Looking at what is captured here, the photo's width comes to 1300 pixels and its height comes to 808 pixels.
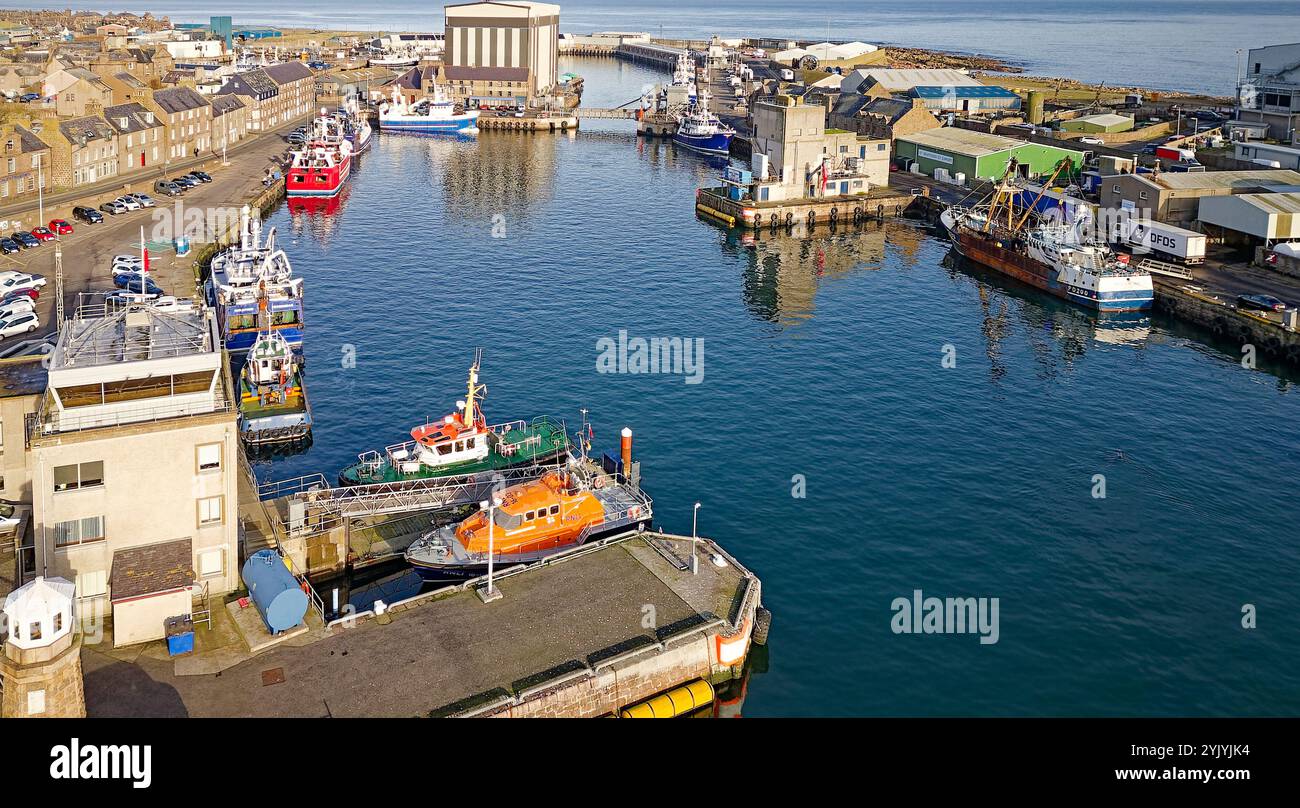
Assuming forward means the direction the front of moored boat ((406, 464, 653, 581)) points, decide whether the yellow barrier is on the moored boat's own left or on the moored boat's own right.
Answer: on the moored boat's own left

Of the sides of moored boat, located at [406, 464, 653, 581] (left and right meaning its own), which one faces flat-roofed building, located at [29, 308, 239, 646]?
front

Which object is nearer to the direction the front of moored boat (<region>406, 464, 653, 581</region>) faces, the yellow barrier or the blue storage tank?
the blue storage tank

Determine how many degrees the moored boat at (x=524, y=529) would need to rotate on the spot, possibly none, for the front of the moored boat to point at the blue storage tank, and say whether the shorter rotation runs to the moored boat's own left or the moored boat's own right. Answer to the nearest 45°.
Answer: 0° — it already faces it

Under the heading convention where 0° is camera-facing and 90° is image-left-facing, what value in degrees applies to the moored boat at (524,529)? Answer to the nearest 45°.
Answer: approximately 45°
